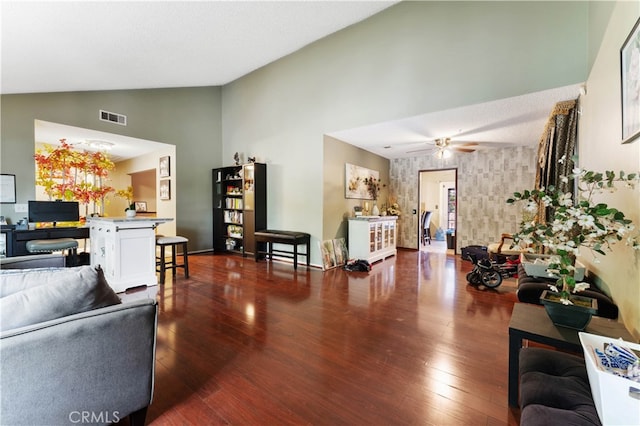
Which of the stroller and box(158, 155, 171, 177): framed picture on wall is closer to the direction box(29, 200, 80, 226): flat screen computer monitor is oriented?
the stroller

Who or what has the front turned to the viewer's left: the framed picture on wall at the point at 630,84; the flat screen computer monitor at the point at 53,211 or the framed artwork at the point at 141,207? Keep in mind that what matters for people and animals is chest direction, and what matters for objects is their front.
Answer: the framed picture on wall

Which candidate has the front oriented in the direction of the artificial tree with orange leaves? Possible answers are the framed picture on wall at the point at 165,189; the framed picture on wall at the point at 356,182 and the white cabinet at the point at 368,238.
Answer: the framed picture on wall at the point at 165,189

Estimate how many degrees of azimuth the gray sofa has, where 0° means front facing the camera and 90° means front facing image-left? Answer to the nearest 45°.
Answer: approximately 135°

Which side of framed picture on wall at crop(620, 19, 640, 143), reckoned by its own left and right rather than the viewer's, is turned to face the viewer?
left

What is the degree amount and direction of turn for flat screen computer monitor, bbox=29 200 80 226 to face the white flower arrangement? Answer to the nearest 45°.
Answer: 0° — it already faces it

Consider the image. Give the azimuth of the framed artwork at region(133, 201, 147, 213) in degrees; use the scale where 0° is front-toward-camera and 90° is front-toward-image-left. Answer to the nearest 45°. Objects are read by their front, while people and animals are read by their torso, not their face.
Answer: approximately 0°
